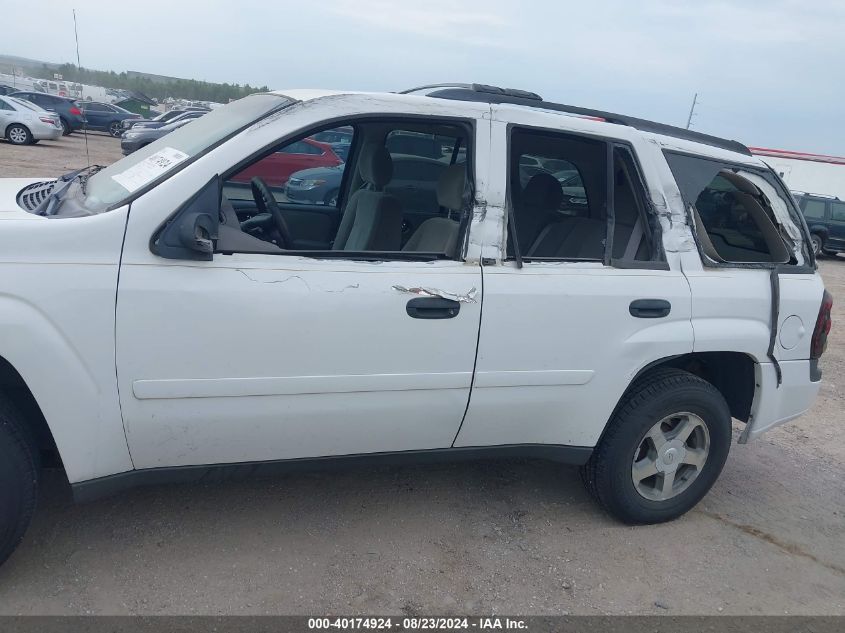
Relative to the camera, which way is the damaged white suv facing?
to the viewer's left

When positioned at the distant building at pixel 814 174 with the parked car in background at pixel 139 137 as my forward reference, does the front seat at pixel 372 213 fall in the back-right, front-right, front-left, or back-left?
front-left

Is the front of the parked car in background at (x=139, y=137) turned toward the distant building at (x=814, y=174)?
no

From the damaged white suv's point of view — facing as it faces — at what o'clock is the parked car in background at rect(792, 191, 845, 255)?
The parked car in background is roughly at 4 o'clock from the damaged white suv.

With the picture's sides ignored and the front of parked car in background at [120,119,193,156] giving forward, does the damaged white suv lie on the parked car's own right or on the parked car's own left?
on the parked car's own left

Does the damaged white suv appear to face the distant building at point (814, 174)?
no

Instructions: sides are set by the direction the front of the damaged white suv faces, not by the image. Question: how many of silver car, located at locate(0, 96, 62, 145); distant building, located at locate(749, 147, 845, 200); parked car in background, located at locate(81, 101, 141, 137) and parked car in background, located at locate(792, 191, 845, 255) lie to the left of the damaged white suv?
0

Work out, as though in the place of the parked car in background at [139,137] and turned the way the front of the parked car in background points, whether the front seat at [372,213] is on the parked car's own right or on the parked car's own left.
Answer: on the parked car's own left

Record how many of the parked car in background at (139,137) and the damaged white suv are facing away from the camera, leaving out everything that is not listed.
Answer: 0

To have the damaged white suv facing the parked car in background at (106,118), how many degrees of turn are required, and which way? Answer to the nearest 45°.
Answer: approximately 45° to its right

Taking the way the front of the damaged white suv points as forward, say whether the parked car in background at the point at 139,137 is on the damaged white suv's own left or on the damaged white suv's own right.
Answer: on the damaged white suv's own right

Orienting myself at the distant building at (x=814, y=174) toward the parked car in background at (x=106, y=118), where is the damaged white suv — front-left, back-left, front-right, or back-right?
front-left

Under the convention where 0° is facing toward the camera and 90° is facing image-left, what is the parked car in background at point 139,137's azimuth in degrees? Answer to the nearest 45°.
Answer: approximately 45°

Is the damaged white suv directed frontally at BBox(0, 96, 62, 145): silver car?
no
